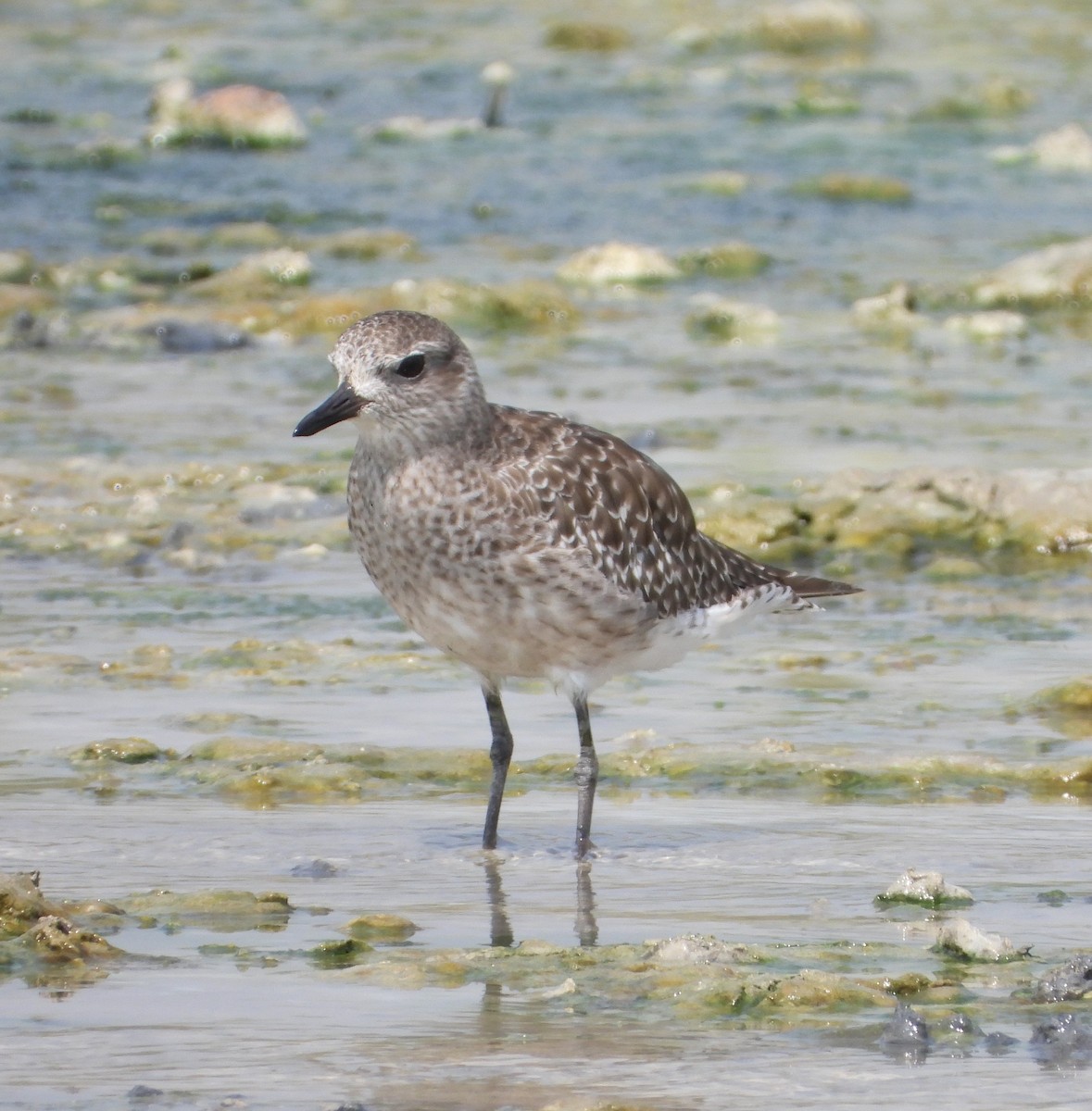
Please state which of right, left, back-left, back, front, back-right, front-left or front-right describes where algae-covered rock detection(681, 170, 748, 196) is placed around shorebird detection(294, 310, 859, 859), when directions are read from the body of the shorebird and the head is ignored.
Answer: back-right

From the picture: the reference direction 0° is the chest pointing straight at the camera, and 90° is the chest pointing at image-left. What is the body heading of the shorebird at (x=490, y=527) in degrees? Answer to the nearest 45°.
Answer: approximately 45°

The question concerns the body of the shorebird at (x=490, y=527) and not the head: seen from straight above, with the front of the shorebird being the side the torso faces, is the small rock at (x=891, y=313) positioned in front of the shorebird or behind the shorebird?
behind

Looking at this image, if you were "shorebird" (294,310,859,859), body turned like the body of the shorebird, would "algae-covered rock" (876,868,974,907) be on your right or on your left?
on your left

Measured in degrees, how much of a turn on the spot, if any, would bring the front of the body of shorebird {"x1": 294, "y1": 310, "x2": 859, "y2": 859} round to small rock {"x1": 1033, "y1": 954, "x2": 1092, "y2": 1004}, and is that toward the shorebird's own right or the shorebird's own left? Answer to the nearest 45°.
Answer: approximately 90° to the shorebird's own left
